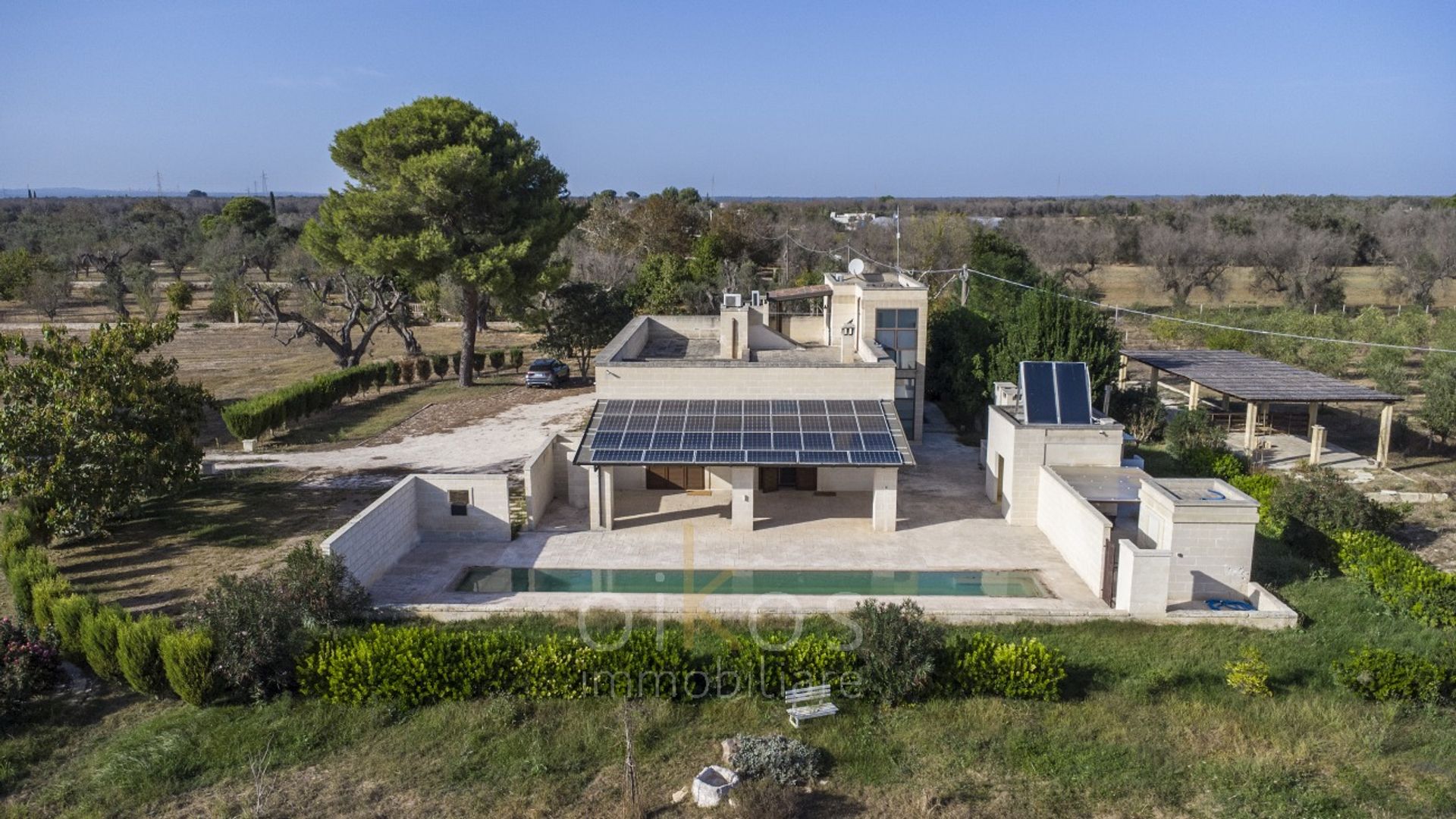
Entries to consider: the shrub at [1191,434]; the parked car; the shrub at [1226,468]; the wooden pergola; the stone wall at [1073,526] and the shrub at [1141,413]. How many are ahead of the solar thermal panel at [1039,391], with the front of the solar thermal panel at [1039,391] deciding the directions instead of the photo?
1

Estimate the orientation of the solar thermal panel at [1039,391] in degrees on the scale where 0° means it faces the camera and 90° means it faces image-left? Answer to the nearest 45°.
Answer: approximately 0°

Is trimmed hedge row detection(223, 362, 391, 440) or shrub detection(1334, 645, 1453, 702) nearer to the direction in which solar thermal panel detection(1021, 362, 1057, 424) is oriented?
the shrub

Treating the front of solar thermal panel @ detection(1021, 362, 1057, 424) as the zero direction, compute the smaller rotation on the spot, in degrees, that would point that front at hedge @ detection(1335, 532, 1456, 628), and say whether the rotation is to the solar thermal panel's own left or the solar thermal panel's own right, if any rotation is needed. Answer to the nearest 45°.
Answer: approximately 45° to the solar thermal panel's own left

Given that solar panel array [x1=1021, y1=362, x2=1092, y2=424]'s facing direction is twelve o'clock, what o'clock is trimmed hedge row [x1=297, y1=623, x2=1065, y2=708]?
The trimmed hedge row is roughly at 1 o'clock from the solar panel array.

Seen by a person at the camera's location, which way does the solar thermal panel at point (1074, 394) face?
facing the viewer

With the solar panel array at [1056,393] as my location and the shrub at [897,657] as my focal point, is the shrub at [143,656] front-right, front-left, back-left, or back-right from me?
front-right

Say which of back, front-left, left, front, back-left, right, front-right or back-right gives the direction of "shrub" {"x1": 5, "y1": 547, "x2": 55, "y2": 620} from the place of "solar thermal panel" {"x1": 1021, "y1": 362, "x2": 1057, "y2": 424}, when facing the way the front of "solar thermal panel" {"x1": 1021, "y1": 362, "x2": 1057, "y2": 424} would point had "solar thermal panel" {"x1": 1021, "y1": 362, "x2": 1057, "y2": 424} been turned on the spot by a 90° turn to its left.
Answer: back-right

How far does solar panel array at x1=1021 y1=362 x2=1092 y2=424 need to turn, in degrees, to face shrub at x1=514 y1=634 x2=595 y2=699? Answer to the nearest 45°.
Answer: approximately 45° to its right

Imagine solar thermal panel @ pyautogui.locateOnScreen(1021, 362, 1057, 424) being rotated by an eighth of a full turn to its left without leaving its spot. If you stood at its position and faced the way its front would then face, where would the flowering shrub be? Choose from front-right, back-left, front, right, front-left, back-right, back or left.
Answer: right

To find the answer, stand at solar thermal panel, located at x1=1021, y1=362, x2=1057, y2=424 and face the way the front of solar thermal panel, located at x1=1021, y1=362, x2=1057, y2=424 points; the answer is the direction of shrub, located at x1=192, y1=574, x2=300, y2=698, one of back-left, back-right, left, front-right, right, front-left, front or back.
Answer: front-right

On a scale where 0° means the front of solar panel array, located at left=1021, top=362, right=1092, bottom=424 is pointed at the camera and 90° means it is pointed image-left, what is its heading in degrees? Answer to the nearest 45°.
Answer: approximately 0°

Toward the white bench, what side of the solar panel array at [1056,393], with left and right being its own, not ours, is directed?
front

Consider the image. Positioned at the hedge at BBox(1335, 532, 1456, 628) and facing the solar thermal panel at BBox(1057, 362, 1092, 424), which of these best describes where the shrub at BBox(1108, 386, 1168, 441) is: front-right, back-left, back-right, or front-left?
front-right

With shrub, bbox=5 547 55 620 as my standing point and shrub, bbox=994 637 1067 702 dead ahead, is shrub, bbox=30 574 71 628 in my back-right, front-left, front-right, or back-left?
front-right

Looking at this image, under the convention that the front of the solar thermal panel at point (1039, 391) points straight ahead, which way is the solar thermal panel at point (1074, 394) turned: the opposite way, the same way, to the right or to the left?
the same way

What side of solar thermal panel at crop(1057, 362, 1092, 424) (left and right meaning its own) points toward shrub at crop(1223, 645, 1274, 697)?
front

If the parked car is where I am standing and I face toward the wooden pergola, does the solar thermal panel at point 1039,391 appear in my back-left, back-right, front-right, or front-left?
front-right
